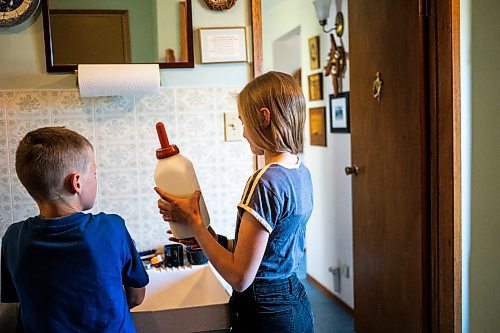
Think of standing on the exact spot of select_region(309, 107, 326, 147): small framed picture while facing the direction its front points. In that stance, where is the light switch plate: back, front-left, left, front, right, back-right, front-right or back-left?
front-left

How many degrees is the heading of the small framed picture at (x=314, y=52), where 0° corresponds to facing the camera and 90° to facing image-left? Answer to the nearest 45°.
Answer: approximately 45°

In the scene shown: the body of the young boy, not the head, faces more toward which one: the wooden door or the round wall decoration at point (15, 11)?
the round wall decoration

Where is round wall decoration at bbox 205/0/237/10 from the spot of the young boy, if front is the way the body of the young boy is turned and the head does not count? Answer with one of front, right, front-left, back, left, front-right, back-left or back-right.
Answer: front-right

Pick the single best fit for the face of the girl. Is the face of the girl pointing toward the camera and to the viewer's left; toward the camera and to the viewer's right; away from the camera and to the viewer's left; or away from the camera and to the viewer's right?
away from the camera and to the viewer's left

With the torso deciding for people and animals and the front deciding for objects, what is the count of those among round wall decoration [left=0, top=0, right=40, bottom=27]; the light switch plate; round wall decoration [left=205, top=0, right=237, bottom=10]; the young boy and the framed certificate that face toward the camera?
4

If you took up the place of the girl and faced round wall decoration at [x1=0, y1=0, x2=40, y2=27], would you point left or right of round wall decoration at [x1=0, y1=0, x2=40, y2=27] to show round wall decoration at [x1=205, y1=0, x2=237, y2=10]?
right

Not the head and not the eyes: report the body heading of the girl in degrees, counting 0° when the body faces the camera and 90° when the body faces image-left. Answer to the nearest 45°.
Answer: approximately 135°

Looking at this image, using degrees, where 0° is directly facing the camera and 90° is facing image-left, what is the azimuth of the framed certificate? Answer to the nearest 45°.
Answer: approximately 0°
